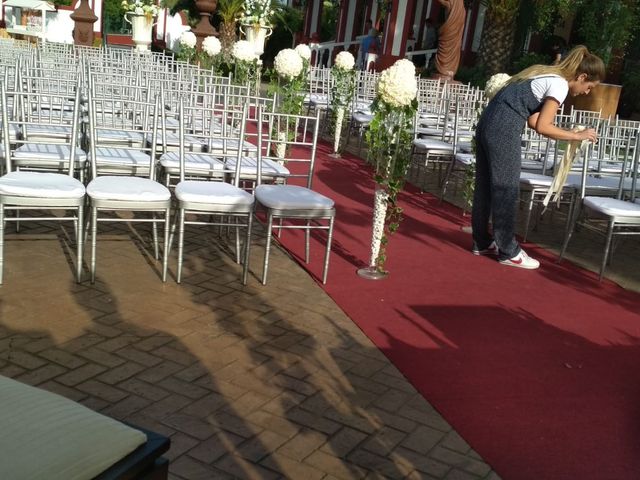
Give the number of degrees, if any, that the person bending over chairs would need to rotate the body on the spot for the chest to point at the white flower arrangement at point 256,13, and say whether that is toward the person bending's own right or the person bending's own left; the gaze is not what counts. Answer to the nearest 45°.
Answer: approximately 135° to the person bending's own left

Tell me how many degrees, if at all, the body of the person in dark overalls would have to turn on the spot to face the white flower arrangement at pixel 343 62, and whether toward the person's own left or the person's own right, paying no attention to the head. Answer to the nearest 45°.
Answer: approximately 135° to the person's own left

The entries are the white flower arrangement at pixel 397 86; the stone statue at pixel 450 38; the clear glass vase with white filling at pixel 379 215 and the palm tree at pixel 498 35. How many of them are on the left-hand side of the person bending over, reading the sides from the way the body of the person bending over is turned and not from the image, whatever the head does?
2

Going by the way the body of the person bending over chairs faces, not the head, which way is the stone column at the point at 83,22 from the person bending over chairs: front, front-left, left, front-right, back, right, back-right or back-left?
back-left

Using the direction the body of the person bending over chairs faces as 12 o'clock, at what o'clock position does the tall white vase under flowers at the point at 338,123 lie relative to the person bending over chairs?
The tall white vase under flowers is roughly at 8 o'clock from the person bending over chairs.

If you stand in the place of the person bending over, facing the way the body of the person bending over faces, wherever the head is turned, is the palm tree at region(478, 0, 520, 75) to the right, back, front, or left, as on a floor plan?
left

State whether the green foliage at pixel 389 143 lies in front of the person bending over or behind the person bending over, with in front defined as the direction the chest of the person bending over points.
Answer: behind

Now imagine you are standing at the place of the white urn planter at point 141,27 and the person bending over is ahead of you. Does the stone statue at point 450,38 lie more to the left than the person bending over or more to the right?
left

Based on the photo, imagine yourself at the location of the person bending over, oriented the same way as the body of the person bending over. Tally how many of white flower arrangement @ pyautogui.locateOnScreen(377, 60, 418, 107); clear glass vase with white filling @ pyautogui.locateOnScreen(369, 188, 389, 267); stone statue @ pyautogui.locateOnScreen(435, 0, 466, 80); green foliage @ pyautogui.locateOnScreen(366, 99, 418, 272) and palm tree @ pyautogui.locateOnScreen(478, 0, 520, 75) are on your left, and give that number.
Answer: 2

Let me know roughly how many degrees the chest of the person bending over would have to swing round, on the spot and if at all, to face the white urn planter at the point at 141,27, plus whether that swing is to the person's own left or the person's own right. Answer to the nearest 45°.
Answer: approximately 135° to the person's own left

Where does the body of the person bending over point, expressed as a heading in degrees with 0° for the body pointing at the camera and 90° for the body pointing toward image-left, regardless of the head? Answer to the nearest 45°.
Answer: approximately 270°

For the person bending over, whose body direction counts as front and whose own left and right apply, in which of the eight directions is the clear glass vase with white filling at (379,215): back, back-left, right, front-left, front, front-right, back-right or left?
back-right

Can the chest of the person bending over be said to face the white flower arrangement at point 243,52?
no

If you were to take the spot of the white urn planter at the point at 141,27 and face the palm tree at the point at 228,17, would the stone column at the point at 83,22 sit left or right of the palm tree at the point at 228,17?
left

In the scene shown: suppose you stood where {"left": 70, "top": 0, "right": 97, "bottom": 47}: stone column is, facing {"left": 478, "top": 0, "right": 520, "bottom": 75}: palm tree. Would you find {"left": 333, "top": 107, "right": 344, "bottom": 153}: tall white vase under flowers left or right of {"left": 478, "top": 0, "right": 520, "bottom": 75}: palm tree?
right

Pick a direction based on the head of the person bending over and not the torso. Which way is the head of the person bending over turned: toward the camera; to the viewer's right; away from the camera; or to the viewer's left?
to the viewer's right

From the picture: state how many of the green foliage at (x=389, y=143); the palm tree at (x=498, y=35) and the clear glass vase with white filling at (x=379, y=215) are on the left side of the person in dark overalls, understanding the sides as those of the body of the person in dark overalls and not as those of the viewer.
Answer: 1
